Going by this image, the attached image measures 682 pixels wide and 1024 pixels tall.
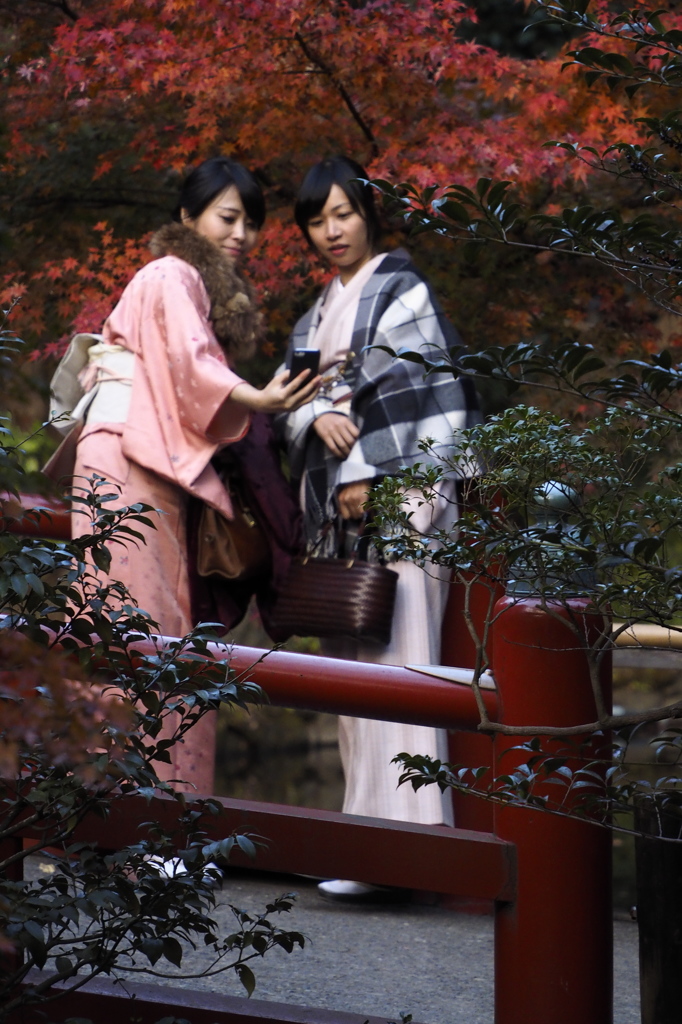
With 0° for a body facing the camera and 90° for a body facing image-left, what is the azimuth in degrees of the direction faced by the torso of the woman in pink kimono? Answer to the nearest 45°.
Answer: approximately 270°

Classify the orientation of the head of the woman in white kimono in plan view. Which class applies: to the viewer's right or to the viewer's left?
to the viewer's left

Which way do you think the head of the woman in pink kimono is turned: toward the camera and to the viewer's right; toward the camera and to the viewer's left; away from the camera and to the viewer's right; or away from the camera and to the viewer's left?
toward the camera and to the viewer's right

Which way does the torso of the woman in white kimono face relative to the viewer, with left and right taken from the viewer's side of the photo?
facing the viewer and to the left of the viewer

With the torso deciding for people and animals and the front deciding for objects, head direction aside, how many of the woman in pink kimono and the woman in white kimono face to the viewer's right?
1
